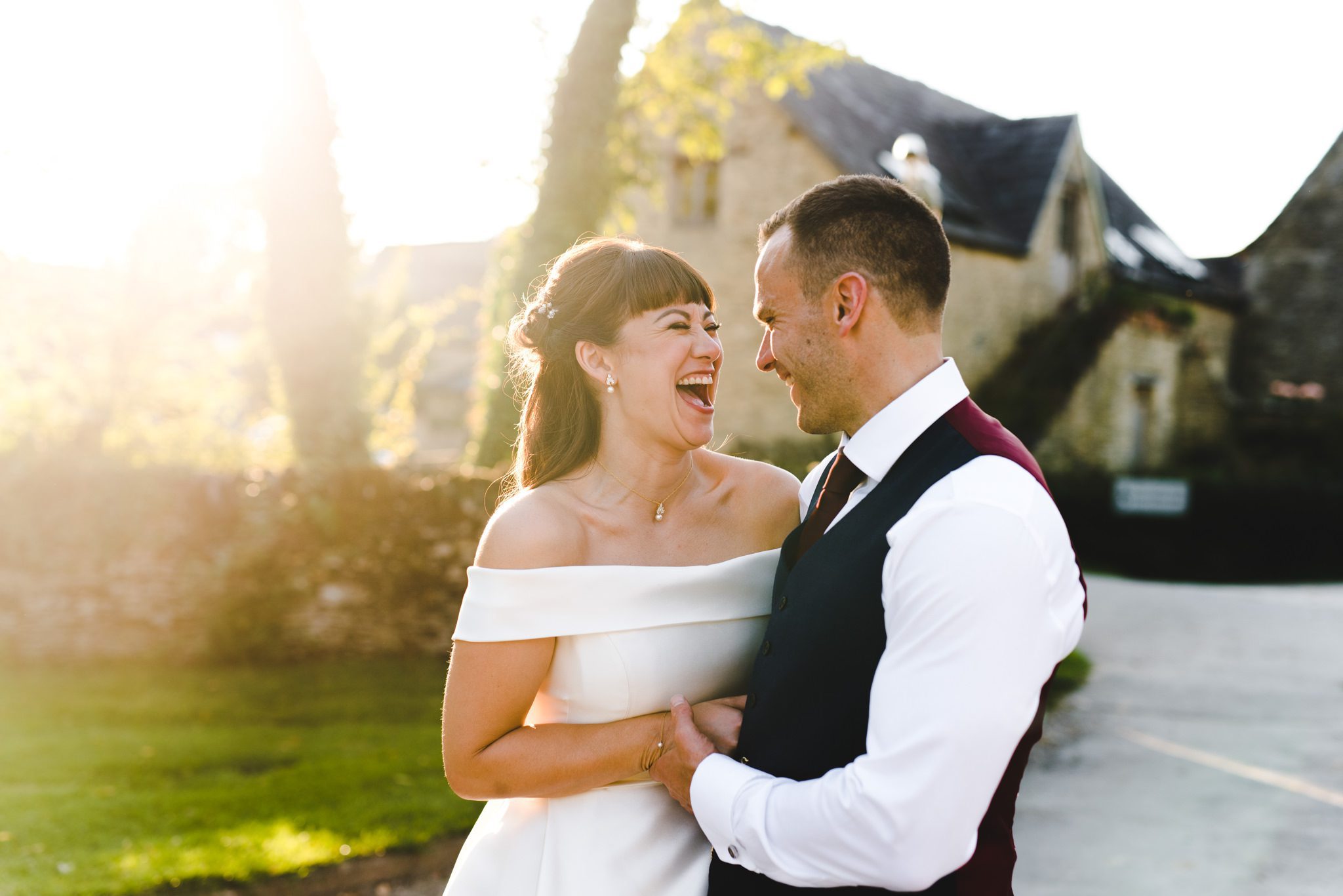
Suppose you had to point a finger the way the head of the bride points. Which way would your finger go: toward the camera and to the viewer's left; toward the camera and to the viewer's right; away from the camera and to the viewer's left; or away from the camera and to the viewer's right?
toward the camera and to the viewer's right

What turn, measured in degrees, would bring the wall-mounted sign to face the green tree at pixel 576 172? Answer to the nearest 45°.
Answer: approximately 45° to its right

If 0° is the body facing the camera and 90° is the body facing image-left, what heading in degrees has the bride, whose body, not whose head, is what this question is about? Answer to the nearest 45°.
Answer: approximately 315°

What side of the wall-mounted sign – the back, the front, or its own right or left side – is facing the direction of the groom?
front

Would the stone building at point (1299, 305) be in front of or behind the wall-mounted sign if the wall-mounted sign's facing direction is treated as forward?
behind

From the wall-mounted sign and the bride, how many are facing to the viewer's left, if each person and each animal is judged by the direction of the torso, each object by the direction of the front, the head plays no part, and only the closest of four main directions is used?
0

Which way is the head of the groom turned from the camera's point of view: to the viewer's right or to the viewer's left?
to the viewer's left

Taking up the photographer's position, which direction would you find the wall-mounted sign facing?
facing the viewer

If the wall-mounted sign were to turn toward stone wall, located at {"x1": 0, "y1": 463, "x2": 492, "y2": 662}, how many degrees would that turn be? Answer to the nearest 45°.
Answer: approximately 45° to its right

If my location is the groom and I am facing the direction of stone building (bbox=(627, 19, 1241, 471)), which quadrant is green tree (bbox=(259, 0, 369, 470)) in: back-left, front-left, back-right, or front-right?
front-left
